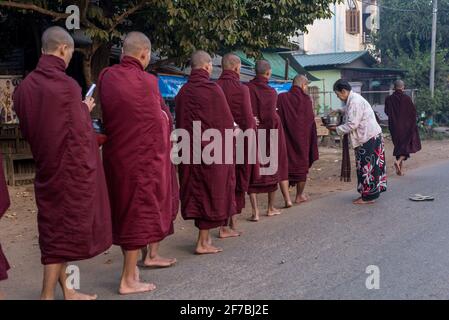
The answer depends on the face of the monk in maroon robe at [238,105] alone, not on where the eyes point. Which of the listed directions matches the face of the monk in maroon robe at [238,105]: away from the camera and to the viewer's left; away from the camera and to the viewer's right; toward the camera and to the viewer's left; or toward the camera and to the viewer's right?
away from the camera and to the viewer's right

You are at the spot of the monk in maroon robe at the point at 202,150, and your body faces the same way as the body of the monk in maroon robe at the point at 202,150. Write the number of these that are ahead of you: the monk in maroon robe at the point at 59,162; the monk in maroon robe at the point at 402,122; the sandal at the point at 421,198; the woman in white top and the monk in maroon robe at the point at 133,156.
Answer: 3

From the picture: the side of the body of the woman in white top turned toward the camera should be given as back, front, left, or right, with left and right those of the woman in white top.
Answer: left

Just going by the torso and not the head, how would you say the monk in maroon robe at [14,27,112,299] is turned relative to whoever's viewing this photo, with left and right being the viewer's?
facing away from the viewer and to the right of the viewer

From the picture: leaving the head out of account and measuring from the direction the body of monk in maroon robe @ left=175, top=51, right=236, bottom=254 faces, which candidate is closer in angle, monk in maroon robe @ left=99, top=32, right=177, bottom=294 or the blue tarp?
the blue tarp

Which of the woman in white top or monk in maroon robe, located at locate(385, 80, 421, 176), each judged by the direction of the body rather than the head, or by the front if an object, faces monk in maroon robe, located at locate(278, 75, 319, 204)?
the woman in white top

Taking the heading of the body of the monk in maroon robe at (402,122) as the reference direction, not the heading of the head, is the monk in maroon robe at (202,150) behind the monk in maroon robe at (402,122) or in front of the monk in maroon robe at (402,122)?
behind

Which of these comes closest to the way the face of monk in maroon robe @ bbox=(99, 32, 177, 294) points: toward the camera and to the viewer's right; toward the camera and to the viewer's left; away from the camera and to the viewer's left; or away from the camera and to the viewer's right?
away from the camera and to the viewer's right

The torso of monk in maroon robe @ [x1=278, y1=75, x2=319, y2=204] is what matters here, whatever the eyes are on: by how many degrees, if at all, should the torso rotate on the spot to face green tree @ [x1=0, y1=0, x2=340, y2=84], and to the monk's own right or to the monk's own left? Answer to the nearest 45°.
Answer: approximately 90° to the monk's own left

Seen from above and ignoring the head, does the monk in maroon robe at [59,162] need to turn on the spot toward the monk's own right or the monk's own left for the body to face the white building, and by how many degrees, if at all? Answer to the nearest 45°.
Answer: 0° — they already face it

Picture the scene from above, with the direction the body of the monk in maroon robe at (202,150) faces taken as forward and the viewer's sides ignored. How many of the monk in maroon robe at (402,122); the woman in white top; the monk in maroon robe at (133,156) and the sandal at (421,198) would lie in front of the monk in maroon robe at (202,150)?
3

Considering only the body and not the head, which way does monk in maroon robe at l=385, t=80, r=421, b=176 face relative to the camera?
away from the camera

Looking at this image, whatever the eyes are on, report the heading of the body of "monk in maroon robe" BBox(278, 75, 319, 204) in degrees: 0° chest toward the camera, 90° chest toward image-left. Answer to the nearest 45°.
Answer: approximately 225°

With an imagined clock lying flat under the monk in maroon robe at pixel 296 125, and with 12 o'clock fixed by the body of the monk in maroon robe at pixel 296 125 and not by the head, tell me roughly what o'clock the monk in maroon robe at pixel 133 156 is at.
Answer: the monk in maroon robe at pixel 133 156 is roughly at 5 o'clock from the monk in maroon robe at pixel 296 125.
